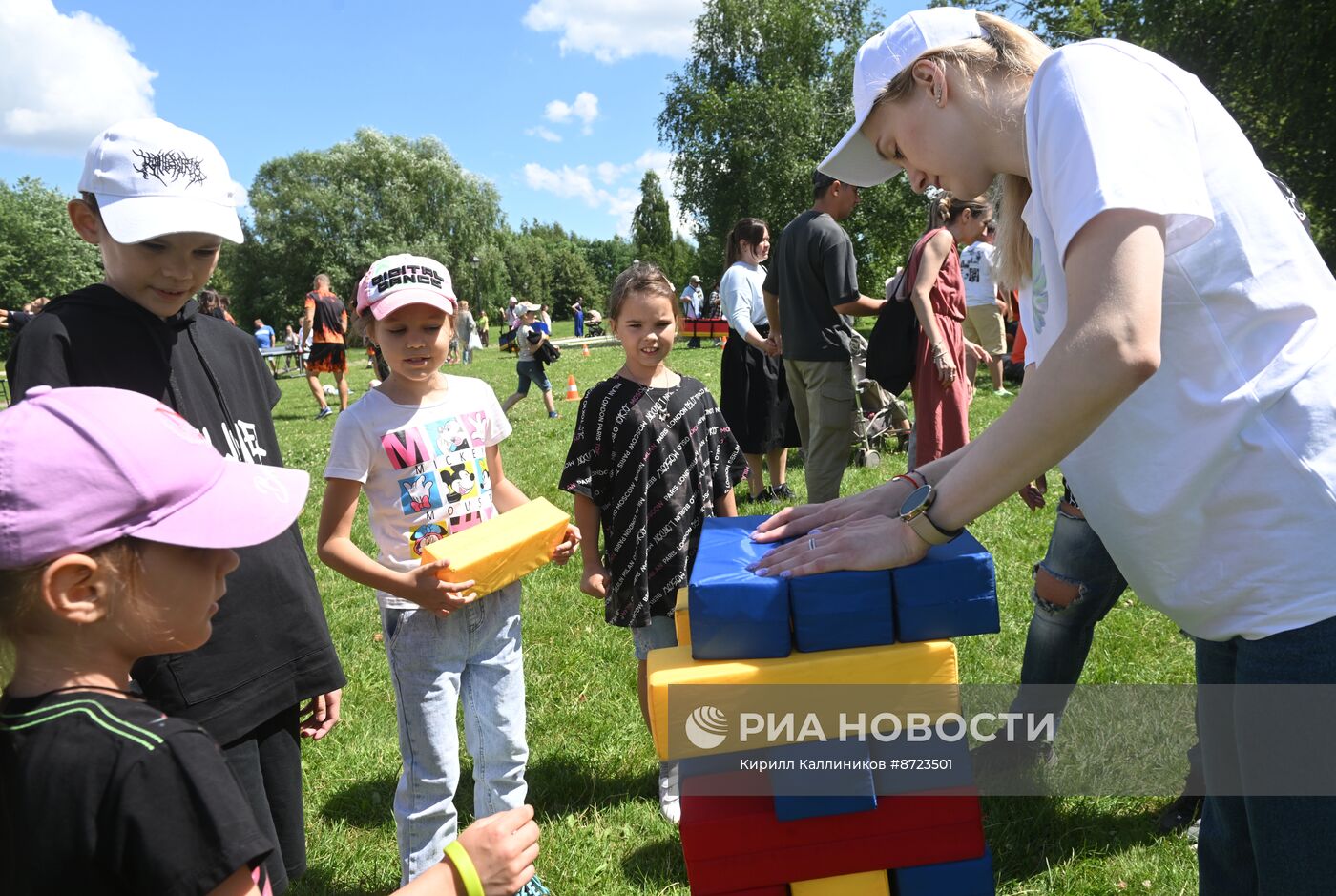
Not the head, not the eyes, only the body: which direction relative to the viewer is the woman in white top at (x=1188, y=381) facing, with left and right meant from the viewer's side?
facing to the left of the viewer

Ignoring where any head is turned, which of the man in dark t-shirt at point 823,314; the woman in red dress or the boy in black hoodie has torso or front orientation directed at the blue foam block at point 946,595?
the boy in black hoodie

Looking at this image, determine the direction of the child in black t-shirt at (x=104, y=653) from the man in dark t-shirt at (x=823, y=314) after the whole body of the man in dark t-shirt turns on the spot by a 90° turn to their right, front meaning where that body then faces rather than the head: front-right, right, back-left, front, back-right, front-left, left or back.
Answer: front-right

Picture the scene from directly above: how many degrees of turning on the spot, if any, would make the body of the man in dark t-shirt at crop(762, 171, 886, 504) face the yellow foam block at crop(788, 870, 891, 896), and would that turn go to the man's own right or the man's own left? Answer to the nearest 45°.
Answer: approximately 135° to the man's own right

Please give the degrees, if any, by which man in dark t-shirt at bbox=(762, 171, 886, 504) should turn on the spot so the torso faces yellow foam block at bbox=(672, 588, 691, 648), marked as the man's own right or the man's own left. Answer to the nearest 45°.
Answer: approximately 135° to the man's own right

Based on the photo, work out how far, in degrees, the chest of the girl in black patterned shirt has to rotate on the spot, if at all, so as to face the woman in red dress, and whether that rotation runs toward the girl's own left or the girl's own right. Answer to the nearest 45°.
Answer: approximately 135° to the girl's own left

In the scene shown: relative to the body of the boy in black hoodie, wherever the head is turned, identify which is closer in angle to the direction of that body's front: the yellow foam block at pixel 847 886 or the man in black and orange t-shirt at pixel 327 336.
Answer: the yellow foam block
